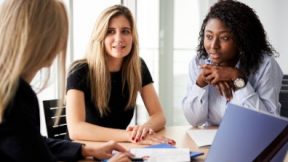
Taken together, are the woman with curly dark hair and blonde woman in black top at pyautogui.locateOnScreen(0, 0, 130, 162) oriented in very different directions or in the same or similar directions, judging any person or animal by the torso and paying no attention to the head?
very different directions

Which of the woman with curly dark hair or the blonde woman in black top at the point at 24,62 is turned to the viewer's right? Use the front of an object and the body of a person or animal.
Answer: the blonde woman in black top

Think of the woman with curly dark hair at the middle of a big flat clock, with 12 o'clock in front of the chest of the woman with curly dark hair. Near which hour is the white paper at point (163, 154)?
The white paper is roughly at 11 o'clock from the woman with curly dark hair.

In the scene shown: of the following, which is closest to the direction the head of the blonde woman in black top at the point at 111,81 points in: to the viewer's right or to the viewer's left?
to the viewer's left

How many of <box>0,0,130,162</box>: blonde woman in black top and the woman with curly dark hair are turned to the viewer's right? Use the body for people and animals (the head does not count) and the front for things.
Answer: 1

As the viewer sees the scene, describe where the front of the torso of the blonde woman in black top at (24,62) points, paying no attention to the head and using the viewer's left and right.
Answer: facing to the right of the viewer

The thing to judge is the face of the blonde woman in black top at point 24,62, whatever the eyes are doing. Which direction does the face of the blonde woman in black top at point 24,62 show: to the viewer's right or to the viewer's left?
to the viewer's right

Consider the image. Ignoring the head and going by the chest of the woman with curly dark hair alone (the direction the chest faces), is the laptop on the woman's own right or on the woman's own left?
on the woman's own left
